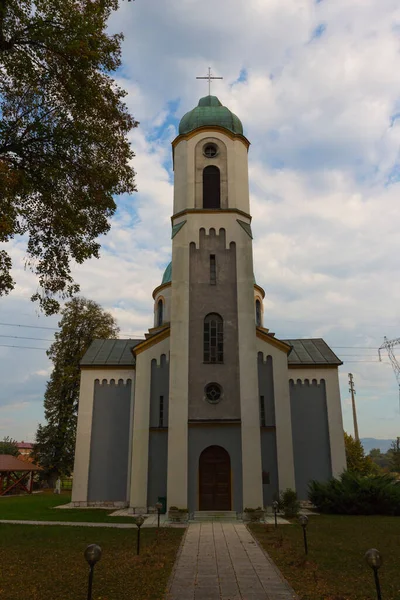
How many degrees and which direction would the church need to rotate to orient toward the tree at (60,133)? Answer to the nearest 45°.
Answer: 0° — it already faces it

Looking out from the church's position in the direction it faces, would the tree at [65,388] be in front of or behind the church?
behind

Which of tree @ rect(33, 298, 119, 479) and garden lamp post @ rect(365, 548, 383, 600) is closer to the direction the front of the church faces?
the garden lamp post

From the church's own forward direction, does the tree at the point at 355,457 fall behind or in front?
behind

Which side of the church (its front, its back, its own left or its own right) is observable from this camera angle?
front

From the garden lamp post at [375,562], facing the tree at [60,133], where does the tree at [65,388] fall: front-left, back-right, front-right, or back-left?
front-right

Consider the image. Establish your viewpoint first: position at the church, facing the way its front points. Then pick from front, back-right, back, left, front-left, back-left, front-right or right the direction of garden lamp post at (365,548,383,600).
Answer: front

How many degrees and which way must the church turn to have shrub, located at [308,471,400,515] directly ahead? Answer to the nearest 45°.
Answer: approximately 90° to its left

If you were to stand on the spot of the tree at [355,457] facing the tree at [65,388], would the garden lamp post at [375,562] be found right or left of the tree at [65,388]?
left
